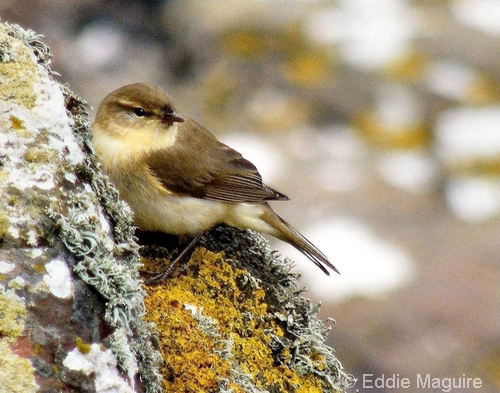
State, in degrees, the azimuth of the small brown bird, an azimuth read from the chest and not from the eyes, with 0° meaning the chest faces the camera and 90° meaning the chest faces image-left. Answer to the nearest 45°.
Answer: approximately 90°
